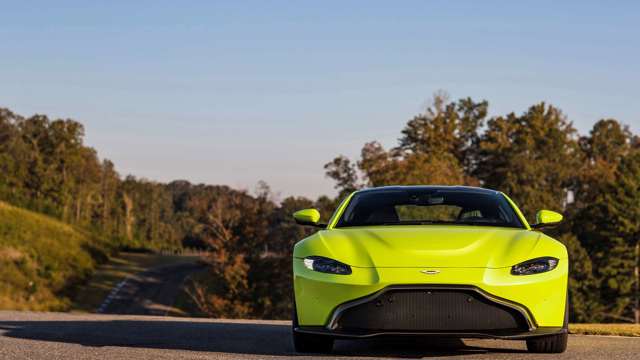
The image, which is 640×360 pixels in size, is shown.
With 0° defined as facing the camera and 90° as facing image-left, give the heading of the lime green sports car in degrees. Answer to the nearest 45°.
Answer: approximately 0°
